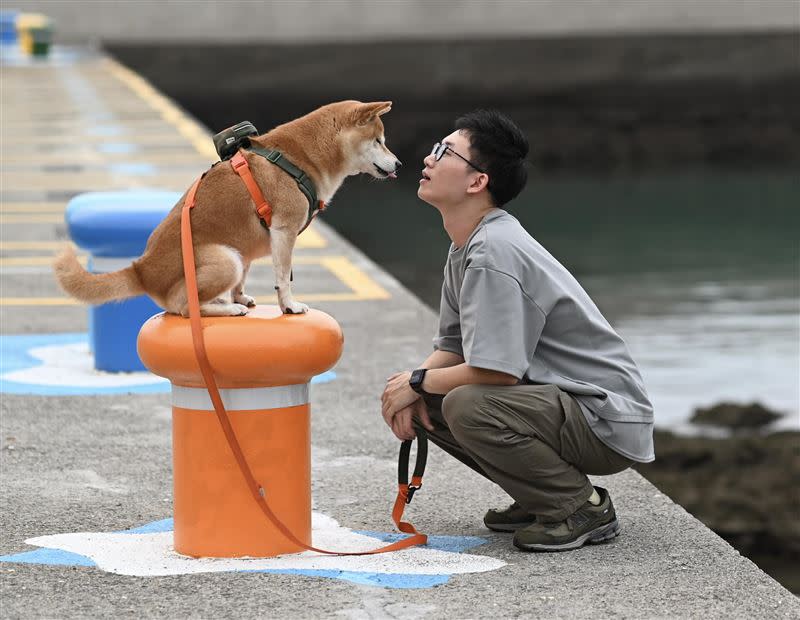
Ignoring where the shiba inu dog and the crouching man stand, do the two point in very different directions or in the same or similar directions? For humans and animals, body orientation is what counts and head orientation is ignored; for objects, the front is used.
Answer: very different directions

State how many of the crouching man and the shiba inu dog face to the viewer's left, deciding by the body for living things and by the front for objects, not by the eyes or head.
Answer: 1

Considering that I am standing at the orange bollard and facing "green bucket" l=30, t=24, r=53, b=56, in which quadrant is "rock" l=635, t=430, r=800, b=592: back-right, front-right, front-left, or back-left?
front-right

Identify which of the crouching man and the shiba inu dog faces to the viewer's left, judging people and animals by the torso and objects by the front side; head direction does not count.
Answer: the crouching man

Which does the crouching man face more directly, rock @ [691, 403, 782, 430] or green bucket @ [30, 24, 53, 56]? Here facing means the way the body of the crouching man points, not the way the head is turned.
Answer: the green bucket

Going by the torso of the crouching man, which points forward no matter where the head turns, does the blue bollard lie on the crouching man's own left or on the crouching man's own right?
on the crouching man's own right

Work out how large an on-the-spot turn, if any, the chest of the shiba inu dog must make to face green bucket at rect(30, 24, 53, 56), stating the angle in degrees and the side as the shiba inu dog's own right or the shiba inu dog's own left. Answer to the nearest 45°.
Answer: approximately 90° to the shiba inu dog's own left

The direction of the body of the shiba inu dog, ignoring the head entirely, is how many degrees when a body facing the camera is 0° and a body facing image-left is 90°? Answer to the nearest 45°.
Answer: approximately 270°

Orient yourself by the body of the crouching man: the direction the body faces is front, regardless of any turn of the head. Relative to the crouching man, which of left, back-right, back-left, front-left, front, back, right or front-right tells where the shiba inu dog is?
front

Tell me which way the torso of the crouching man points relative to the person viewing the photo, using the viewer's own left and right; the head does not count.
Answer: facing to the left of the viewer

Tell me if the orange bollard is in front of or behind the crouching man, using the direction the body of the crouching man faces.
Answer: in front

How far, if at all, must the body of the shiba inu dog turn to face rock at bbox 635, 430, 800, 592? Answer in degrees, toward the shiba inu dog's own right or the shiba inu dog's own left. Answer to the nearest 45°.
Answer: approximately 45° to the shiba inu dog's own left

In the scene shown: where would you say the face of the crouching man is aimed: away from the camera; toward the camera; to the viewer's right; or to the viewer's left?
to the viewer's left
